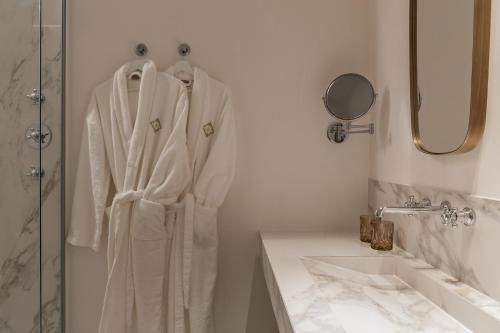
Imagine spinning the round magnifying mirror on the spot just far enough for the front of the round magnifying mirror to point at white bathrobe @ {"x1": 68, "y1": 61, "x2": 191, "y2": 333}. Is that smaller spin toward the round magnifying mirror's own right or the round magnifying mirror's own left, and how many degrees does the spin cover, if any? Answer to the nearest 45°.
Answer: approximately 90° to the round magnifying mirror's own right

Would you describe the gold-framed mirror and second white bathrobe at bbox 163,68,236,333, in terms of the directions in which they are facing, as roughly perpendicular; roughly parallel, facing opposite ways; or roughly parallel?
roughly perpendicular

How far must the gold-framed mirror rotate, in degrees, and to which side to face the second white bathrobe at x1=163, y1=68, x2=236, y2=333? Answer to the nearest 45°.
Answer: approximately 45° to its right

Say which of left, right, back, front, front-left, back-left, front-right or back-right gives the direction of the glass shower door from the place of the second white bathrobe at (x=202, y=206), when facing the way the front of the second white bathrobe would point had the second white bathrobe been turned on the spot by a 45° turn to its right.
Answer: front-right

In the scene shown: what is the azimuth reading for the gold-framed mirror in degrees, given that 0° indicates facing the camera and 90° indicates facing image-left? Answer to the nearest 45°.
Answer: approximately 45°

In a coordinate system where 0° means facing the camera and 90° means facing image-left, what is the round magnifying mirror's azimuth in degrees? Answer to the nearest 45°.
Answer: approximately 0°

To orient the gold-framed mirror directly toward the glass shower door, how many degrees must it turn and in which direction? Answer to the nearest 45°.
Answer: approximately 45° to its right

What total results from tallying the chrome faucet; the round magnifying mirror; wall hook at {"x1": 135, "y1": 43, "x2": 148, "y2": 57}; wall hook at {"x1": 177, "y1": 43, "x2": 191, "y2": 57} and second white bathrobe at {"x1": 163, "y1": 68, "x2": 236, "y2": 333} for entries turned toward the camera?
4

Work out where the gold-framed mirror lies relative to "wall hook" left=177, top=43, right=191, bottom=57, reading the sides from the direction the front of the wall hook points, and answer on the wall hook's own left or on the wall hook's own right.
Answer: on the wall hook's own left

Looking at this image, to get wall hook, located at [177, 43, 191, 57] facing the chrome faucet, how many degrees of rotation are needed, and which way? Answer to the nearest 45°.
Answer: approximately 45° to its left

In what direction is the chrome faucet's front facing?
to the viewer's left

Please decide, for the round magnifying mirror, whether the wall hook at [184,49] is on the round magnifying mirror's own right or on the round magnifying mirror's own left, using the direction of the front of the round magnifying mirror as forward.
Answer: on the round magnifying mirror's own right
